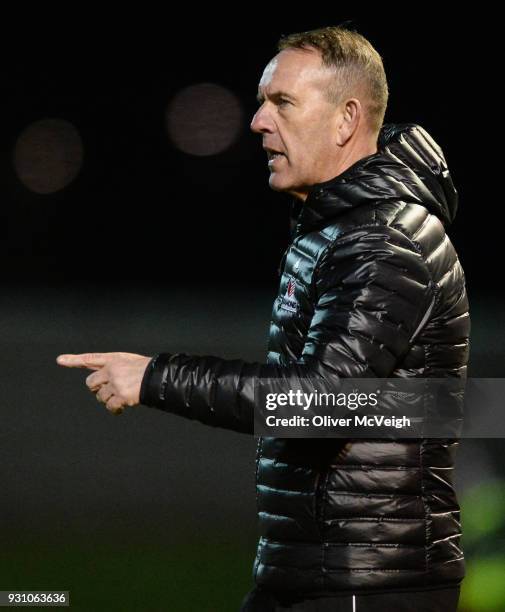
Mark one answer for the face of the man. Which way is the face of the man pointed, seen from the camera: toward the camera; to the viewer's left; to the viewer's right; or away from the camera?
to the viewer's left

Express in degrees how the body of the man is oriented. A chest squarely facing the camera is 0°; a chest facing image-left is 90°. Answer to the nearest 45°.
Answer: approximately 90°
